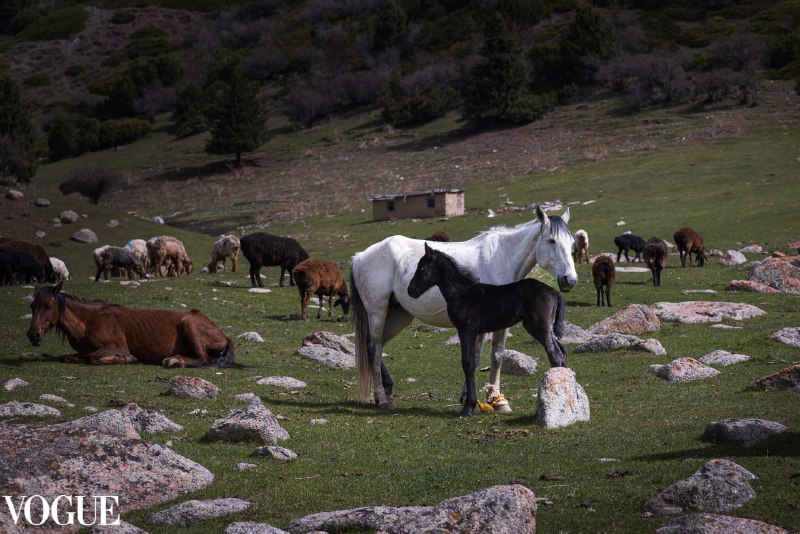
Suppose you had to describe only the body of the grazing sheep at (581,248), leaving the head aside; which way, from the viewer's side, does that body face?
toward the camera

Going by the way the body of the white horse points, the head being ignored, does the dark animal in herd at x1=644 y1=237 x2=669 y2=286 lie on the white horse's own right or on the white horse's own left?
on the white horse's own left

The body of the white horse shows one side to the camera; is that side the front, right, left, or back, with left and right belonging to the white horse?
right

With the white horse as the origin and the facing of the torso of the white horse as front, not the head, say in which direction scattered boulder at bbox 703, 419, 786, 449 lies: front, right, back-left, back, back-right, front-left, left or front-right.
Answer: front-right

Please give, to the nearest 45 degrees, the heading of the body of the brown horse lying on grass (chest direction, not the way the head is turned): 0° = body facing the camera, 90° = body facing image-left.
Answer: approximately 90°

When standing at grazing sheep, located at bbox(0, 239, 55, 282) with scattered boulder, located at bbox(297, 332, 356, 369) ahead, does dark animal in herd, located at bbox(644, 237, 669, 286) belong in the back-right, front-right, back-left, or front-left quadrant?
front-left

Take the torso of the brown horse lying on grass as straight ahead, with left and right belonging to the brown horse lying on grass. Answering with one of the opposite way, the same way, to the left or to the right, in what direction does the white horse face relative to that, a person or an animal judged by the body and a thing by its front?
the opposite way
